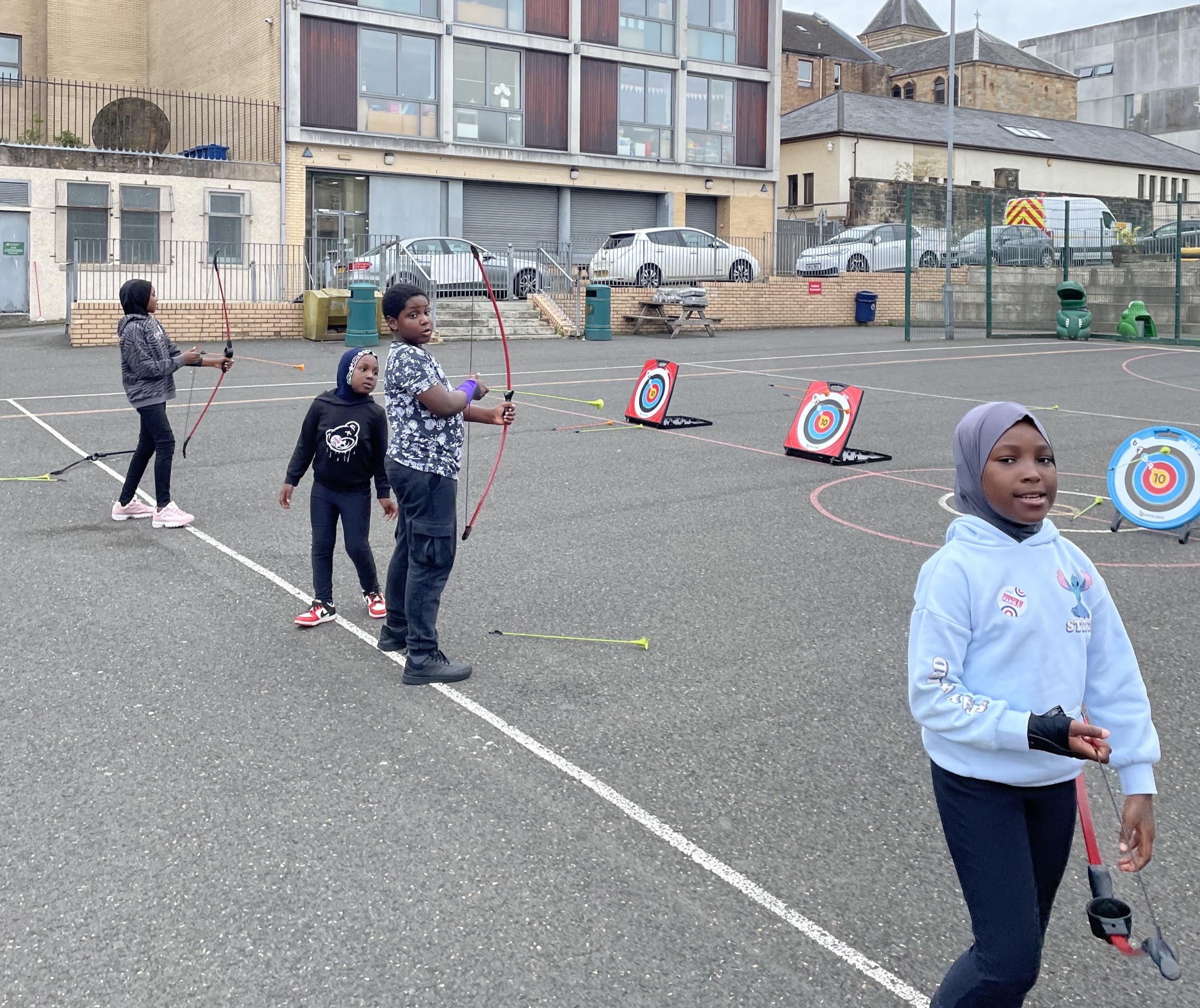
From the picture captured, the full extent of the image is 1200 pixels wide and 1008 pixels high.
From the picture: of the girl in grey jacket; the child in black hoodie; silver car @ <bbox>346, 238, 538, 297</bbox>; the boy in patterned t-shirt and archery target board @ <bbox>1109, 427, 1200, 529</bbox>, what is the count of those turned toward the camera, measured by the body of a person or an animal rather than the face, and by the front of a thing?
2

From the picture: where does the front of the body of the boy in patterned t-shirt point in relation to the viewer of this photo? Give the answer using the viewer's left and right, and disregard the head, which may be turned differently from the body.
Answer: facing to the right of the viewer

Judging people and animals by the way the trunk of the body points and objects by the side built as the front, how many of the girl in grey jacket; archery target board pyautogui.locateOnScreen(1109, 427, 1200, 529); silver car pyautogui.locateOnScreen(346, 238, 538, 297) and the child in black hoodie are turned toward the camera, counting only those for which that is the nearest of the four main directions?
2

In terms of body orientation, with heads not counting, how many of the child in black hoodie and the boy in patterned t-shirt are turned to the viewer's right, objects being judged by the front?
1

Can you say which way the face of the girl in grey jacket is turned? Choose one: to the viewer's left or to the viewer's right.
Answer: to the viewer's right

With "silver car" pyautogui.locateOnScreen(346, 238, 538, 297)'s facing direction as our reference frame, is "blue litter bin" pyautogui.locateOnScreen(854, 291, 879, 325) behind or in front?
in front

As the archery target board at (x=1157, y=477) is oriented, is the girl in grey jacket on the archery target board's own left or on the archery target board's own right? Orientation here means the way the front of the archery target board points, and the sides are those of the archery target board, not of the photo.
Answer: on the archery target board's own right

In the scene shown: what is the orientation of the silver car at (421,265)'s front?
to the viewer's right

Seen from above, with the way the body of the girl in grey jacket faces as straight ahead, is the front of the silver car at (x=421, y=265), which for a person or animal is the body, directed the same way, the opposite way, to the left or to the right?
the same way

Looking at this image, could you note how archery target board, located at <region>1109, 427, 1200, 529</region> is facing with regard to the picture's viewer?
facing the viewer

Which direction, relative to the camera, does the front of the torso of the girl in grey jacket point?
to the viewer's right

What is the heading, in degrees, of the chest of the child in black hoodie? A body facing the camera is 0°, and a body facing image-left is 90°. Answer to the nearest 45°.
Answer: approximately 0°

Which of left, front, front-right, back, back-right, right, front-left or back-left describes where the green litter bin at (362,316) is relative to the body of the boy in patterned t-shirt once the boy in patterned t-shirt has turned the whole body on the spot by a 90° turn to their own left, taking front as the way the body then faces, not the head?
front

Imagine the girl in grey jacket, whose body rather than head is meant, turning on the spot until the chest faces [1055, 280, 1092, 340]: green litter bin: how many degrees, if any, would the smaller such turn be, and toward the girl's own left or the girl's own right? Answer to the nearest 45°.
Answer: approximately 45° to the girl's own left
